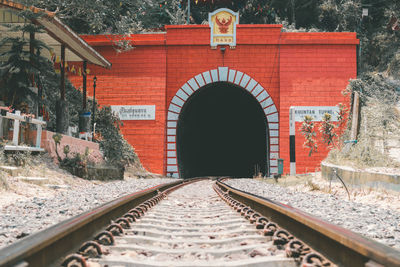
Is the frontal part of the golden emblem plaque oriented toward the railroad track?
yes

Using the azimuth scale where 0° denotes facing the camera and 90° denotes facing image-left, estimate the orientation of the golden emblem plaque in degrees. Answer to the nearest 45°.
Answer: approximately 0°

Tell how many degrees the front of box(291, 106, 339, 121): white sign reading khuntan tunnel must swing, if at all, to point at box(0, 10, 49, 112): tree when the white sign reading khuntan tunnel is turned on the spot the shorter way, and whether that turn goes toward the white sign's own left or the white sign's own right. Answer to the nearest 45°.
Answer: approximately 45° to the white sign's own right

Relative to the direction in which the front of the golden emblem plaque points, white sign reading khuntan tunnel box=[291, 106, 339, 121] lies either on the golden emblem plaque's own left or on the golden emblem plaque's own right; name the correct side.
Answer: on the golden emblem plaque's own left

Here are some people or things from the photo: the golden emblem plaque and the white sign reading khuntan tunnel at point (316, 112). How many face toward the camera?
2

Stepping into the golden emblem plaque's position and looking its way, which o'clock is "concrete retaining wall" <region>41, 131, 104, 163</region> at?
The concrete retaining wall is roughly at 1 o'clock from the golden emblem plaque.

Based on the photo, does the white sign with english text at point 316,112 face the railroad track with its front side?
yes

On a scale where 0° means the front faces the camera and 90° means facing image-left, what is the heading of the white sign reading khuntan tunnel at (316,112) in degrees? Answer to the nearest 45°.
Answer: approximately 0°

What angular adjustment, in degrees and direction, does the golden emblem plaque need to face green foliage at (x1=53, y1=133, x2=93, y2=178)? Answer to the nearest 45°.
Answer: approximately 45° to its right
